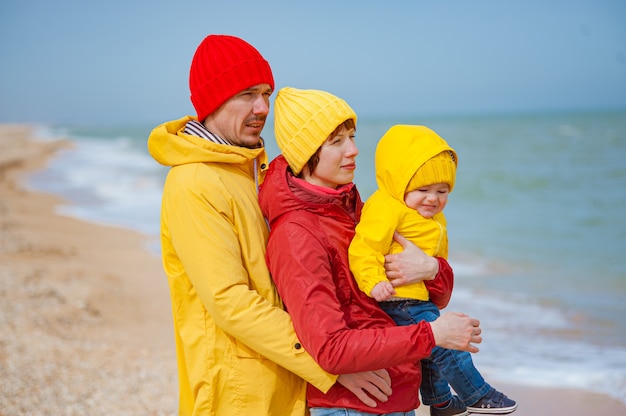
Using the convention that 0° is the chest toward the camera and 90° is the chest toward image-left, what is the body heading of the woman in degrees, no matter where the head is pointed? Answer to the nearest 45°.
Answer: approximately 270°
